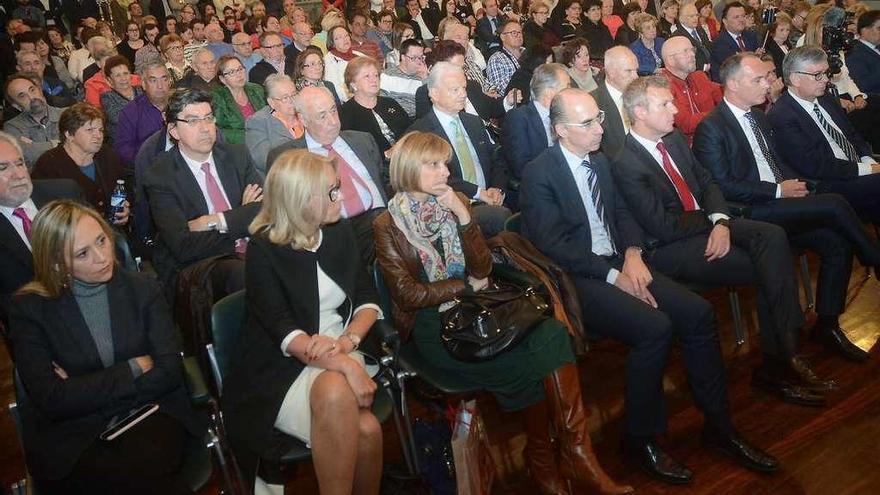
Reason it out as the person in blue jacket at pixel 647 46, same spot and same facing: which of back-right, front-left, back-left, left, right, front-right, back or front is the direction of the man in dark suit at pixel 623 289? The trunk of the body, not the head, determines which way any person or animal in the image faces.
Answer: front-right

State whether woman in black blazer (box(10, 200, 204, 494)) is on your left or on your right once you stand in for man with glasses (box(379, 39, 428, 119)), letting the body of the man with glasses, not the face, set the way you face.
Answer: on your right

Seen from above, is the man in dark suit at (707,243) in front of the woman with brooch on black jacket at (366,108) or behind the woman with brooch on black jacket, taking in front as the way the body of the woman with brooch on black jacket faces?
in front

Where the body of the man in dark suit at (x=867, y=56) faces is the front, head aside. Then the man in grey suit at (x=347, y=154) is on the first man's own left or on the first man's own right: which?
on the first man's own right

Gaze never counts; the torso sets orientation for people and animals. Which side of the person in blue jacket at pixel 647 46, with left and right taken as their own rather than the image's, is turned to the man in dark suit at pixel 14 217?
right

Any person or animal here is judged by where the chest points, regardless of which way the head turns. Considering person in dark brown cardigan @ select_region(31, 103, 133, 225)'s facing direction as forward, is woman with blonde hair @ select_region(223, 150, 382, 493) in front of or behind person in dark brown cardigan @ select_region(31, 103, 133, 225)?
in front

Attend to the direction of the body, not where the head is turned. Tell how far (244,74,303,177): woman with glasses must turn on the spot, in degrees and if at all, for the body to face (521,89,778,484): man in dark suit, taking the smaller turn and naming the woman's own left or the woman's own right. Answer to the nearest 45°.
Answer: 0° — they already face them

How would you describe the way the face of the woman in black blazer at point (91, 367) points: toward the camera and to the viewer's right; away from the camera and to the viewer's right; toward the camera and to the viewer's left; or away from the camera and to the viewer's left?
toward the camera and to the viewer's right

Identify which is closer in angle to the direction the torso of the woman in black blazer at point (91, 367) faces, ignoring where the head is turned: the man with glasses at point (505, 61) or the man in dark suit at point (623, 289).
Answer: the man in dark suit

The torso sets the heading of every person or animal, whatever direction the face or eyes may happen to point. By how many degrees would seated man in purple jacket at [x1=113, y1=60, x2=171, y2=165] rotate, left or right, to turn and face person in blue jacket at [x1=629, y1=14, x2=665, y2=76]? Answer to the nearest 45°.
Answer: approximately 45° to their left
